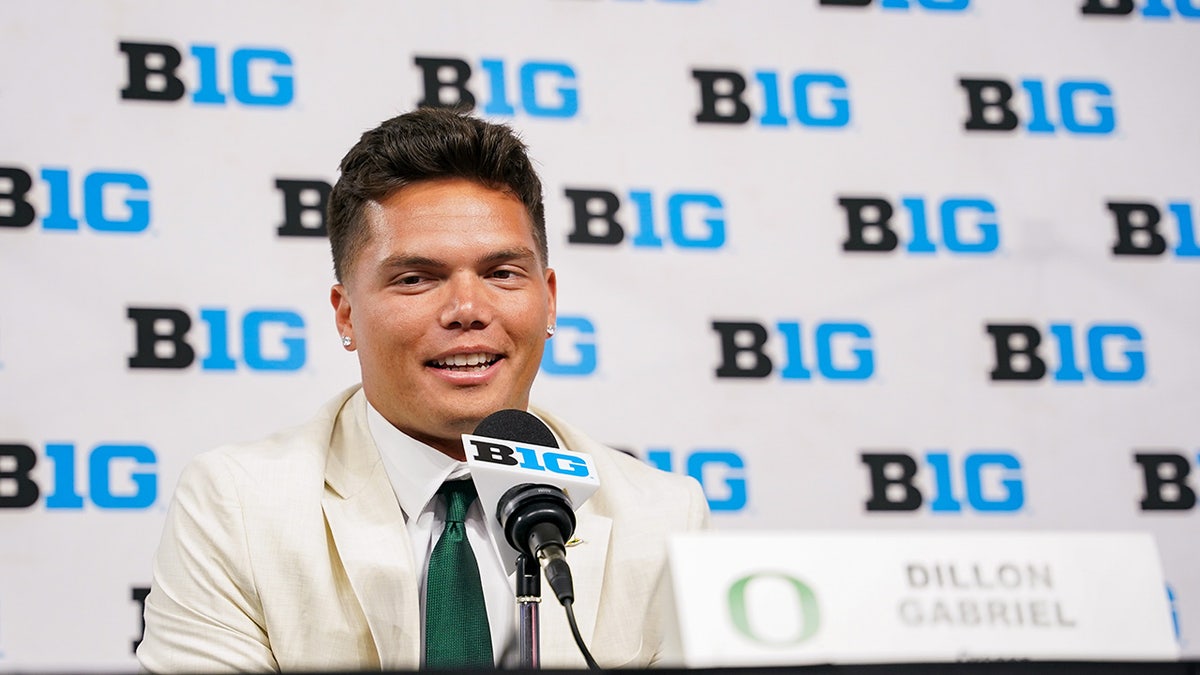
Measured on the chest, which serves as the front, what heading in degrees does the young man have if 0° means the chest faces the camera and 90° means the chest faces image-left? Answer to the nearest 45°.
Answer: approximately 0°

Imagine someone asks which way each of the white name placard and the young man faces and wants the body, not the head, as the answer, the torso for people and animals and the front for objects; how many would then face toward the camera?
2

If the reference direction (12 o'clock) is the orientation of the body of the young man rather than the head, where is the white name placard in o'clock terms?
The white name placard is roughly at 11 o'clock from the young man.
